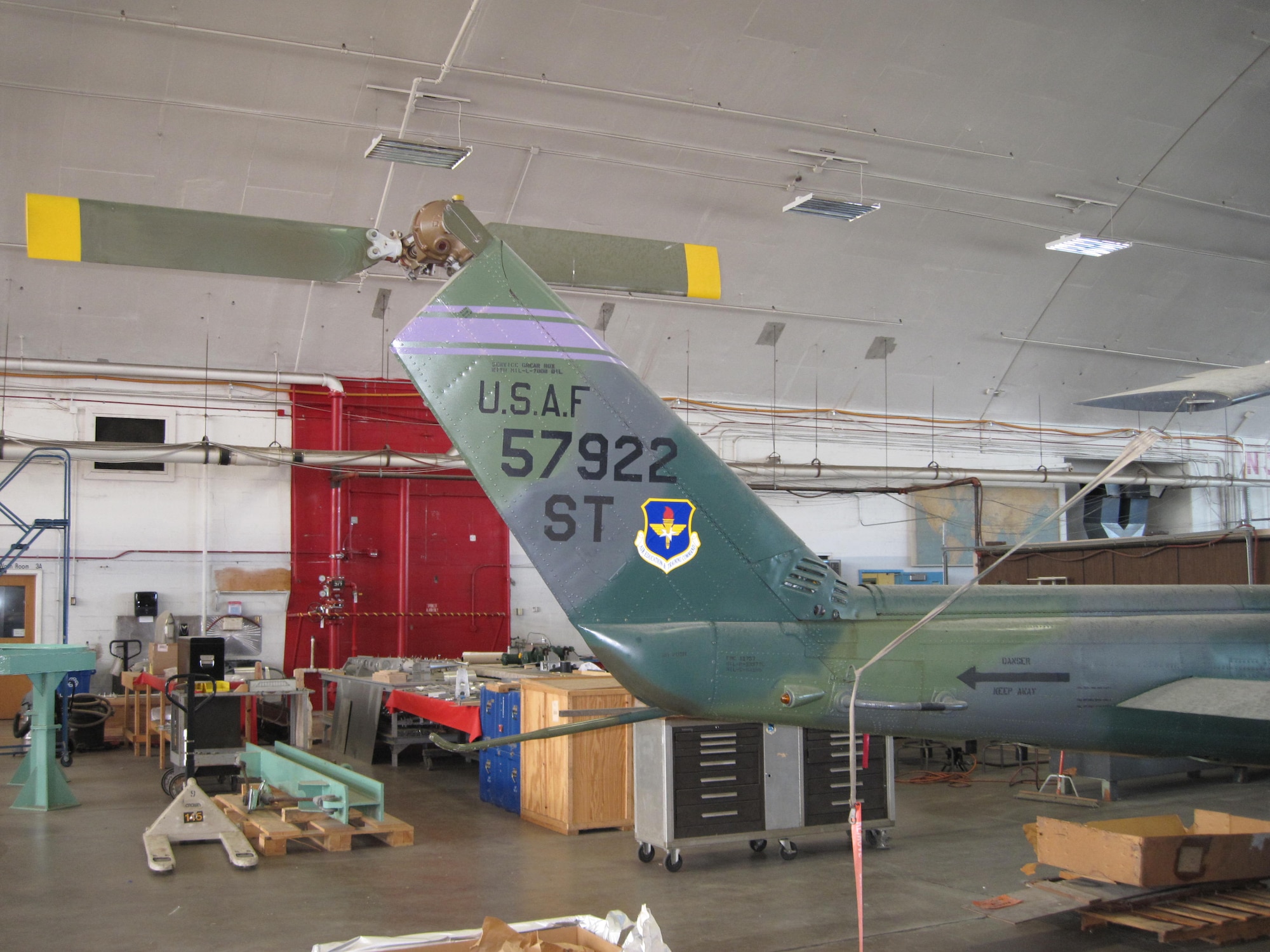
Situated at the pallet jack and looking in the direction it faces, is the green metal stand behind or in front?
behind

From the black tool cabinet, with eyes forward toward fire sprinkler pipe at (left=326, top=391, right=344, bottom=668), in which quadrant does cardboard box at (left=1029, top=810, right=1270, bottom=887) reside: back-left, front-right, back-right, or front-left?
back-right

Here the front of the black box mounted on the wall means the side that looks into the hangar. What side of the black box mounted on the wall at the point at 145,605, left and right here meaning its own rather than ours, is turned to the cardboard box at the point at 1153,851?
front

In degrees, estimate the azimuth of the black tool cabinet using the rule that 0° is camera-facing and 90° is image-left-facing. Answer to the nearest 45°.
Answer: approximately 315°

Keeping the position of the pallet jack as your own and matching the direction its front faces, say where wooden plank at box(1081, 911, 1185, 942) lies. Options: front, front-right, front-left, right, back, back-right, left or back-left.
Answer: front-left

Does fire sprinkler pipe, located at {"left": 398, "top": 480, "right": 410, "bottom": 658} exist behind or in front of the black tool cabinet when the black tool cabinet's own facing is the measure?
behind

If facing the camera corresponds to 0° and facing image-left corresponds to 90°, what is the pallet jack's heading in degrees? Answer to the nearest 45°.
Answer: approximately 0°
